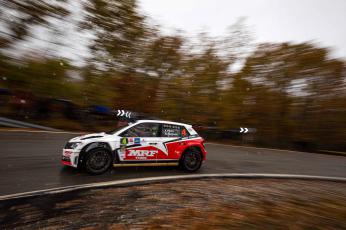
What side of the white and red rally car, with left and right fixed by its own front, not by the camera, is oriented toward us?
left
